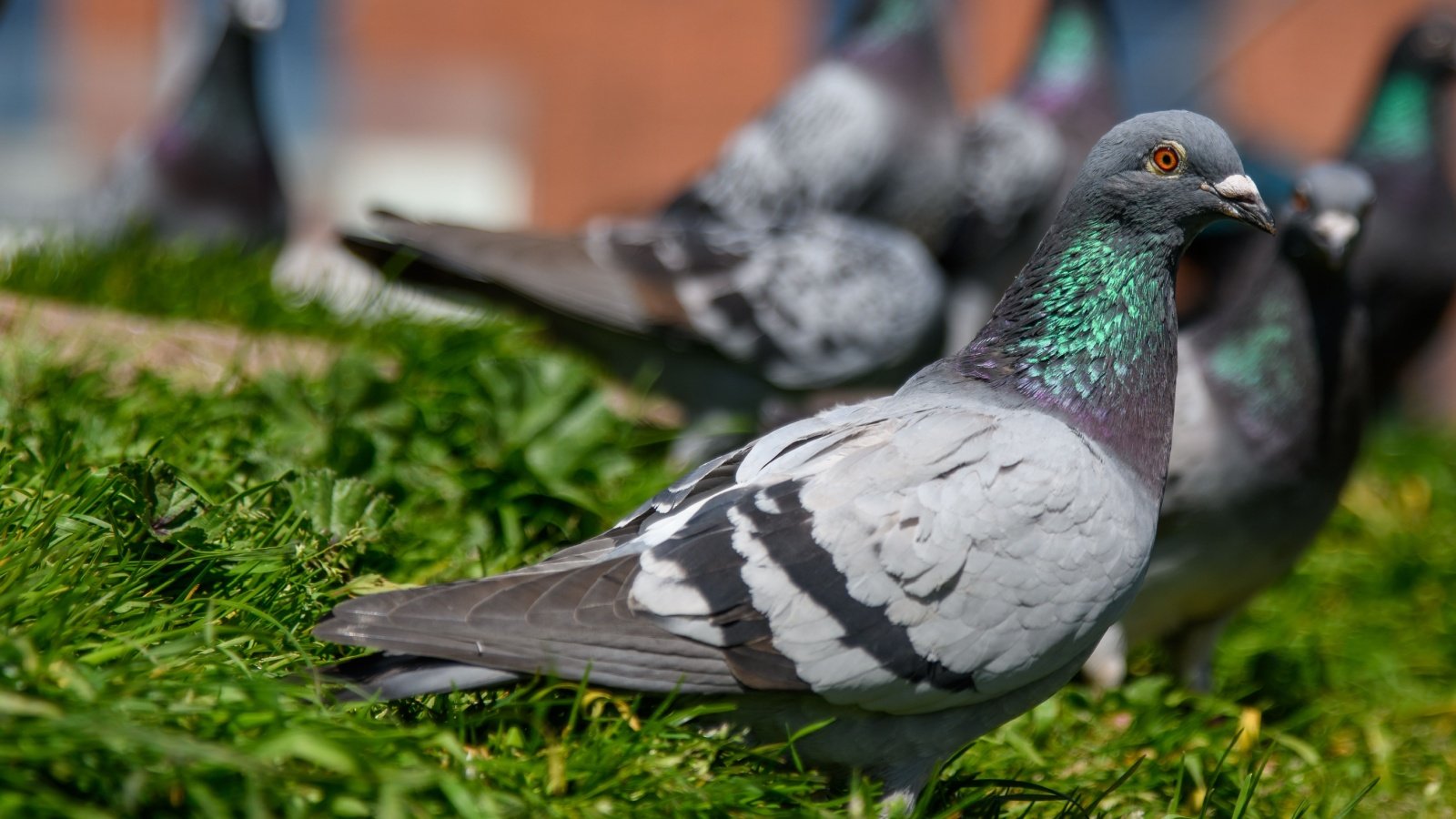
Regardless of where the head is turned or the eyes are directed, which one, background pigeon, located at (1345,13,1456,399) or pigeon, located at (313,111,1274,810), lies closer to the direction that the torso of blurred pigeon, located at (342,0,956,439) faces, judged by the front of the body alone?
the background pigeon

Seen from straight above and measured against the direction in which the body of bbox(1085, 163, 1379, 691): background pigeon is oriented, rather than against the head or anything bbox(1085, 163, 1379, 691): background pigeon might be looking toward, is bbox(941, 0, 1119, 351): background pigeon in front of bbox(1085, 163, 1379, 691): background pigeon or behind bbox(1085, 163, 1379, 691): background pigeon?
behind

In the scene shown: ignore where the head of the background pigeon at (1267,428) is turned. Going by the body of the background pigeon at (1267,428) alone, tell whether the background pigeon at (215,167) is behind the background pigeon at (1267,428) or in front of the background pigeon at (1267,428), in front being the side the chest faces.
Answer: behind

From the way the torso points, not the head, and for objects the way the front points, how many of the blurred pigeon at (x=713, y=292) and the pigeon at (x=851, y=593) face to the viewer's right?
2

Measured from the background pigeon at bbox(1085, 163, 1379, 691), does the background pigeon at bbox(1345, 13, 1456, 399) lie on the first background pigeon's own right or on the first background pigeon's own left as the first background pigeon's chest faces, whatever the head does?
on the first background pigeon's own left

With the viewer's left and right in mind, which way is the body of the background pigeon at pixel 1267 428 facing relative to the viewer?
facing the viewer and to the right of the viewer

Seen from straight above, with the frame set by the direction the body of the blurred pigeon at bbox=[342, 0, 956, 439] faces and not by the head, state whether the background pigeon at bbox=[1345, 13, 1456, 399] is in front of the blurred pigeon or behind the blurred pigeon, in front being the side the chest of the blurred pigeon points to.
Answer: in front

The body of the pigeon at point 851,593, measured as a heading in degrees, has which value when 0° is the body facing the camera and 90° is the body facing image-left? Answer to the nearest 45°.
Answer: approximately 270°

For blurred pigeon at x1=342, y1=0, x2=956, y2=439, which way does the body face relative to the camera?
to the viewer's right

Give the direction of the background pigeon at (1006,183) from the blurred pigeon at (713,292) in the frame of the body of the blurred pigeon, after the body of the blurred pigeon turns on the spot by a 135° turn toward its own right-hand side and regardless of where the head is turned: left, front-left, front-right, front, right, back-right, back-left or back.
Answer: back
